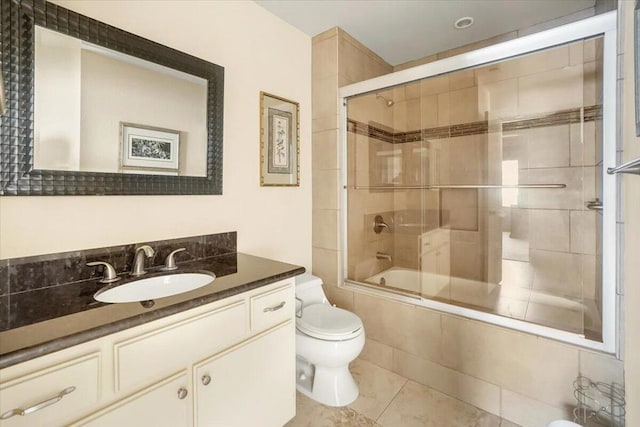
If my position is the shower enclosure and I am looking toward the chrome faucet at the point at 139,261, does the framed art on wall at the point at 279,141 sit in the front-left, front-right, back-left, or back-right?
front-right

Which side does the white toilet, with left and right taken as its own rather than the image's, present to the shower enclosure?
left

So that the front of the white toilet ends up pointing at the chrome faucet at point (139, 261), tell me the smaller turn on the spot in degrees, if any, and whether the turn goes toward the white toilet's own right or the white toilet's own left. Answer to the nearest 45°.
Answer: approximately 90° to the white toilet's own right

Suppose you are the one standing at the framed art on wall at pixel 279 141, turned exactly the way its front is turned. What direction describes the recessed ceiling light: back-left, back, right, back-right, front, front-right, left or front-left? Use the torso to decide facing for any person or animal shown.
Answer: front-left

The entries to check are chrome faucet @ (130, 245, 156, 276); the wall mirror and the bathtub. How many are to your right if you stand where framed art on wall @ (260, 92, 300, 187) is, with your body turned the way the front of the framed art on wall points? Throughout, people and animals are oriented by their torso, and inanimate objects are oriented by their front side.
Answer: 2

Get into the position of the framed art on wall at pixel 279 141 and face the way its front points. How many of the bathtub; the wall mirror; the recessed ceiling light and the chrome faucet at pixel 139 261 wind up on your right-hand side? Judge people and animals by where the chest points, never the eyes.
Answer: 2

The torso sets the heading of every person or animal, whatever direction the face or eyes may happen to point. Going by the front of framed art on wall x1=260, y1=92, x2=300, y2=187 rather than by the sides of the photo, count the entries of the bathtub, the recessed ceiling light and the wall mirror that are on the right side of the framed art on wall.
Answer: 1

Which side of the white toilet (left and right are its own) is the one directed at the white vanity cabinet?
right

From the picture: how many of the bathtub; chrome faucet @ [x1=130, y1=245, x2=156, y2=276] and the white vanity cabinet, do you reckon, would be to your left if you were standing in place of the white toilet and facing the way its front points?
1

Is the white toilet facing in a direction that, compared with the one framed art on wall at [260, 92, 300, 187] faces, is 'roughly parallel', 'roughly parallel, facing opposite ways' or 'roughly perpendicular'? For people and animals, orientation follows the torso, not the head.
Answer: roughly parallel

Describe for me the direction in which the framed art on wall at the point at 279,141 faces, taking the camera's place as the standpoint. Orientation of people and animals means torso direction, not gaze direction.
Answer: facing the viewer and to the right of the viewer

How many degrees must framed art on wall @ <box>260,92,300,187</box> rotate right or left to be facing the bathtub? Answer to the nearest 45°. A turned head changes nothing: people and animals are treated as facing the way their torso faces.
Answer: approximately 45° to its left

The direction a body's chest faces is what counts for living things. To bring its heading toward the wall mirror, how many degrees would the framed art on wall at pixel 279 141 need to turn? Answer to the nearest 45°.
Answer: approximately 90° to its right
